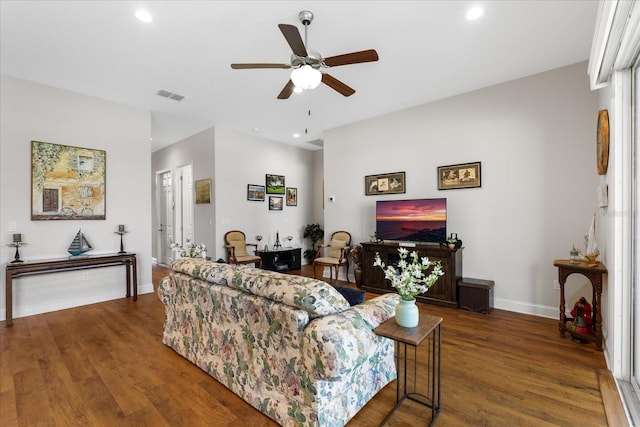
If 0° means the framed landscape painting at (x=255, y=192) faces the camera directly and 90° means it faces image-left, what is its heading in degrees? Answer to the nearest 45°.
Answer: approximately 315°

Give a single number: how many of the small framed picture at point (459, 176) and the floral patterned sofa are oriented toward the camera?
1

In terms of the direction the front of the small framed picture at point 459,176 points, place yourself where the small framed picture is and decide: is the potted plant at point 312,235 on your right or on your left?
on your right

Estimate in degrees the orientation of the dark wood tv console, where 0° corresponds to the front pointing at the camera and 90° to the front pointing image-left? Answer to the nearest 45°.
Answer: approximately 45°
